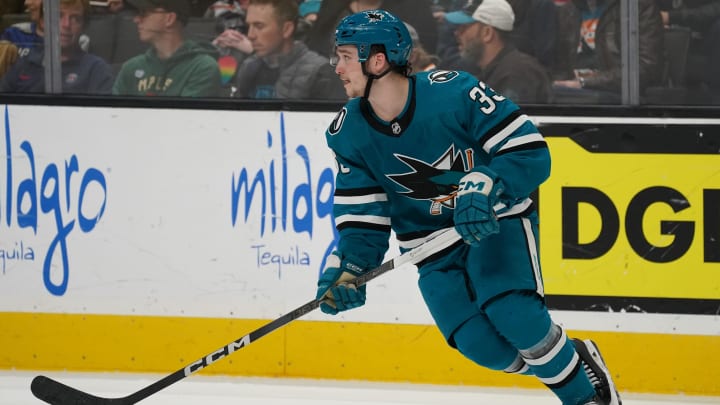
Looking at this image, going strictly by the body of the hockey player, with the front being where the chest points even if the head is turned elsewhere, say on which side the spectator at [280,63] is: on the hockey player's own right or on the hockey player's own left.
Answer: on the hockey player's own right

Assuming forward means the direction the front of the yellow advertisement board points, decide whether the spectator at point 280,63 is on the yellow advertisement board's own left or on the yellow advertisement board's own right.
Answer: on the yellow advertisement board's own right

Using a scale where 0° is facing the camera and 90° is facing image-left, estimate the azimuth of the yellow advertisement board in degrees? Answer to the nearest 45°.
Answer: approximately 0°

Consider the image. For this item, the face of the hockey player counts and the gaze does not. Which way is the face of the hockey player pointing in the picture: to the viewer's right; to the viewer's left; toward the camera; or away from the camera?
to the viewer's left

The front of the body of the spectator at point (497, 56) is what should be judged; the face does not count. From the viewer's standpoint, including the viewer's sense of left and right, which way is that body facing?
facing to the left of the viewer

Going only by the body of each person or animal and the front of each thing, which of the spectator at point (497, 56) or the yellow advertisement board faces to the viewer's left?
the spectator

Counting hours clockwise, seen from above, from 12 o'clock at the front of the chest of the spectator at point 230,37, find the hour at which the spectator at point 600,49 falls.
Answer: the spectator at point 600,49 is roughly at 8 o'clock from the spectator at point 230,37.

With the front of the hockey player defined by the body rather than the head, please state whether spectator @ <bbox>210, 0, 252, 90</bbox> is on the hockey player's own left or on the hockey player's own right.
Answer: on the hockey player's own right

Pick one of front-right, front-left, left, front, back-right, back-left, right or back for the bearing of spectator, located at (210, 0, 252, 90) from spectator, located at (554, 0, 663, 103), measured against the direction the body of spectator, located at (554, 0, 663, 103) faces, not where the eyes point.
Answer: front-right

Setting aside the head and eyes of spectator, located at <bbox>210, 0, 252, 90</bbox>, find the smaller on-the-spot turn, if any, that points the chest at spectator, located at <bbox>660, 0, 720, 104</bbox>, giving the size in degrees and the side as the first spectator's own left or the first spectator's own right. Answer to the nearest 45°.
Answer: approximately 135° to the first spectator's own left

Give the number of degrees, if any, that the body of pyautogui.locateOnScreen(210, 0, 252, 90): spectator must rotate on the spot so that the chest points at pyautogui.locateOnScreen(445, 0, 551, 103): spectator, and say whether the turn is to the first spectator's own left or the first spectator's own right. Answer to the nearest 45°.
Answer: approximately 135° to the first spectator's own left

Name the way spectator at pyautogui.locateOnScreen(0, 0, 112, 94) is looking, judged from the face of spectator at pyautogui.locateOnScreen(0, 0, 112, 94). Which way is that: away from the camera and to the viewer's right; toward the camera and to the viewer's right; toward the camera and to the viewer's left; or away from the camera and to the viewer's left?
toward the camera and to the viewer's left
